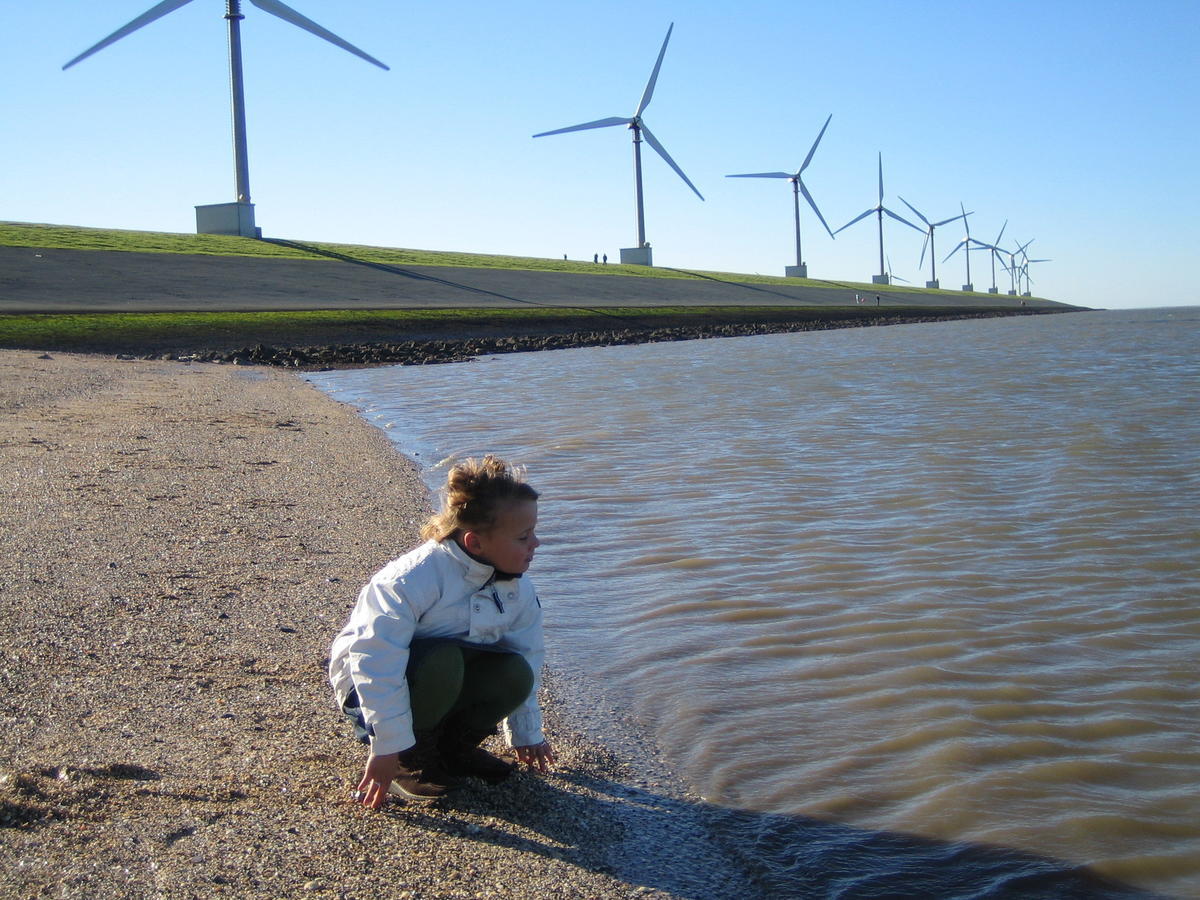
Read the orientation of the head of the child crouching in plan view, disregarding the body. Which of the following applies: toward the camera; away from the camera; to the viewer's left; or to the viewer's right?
to the viewer's right
